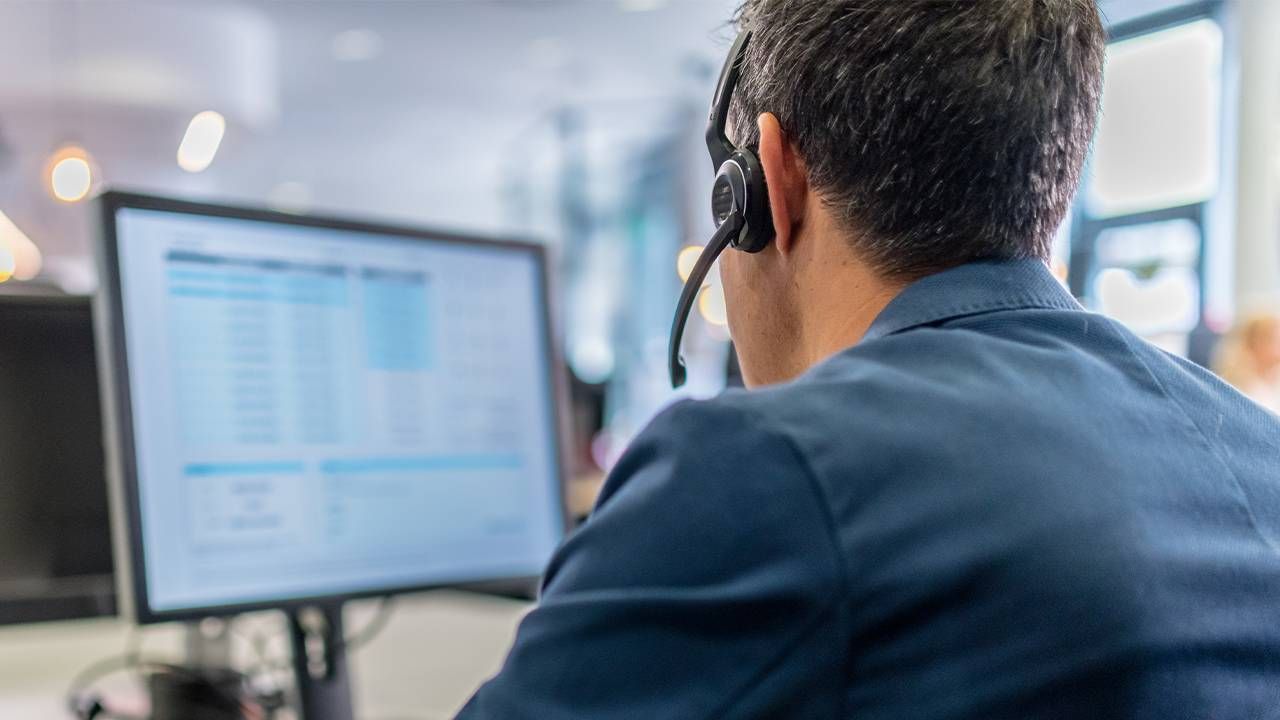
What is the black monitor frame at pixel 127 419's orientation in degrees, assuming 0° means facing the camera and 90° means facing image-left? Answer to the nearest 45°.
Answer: approximately 315°

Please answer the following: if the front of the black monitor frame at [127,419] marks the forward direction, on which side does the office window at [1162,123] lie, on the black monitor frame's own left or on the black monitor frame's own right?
on the black monitor frame's own left

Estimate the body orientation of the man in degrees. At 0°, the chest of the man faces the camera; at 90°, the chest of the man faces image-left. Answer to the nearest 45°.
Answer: approximately 135°

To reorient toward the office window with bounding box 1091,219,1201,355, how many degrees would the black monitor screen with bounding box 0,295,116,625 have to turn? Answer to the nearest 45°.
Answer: approximately 90° to its left

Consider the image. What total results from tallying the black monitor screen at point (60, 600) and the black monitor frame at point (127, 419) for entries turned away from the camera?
0

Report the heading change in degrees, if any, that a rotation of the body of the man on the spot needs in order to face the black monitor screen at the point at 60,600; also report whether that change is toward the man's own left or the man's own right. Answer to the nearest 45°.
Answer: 0° — they already face it

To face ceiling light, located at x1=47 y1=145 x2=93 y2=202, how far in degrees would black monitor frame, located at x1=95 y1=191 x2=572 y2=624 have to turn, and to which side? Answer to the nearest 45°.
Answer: approximately 135° to its left

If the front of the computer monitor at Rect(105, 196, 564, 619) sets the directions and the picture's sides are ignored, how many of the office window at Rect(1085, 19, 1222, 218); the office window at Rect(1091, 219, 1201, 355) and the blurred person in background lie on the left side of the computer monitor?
3

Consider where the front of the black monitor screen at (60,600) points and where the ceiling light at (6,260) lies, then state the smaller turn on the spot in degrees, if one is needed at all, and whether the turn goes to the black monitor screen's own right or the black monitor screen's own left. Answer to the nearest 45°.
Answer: approximately 135° to the black monitor screen's own left

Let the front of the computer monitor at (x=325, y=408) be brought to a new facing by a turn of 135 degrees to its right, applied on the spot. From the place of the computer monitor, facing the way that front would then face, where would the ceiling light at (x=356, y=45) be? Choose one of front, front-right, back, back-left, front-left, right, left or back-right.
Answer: right

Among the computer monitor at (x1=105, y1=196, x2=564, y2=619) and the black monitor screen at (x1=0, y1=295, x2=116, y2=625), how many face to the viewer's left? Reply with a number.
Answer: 0

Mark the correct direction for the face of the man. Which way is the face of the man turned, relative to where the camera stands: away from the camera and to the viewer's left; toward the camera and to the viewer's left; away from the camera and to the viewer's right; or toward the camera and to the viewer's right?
away from the camera and to the viewer's left

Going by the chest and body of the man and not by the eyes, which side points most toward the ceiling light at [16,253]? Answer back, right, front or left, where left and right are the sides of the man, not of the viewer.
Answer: front

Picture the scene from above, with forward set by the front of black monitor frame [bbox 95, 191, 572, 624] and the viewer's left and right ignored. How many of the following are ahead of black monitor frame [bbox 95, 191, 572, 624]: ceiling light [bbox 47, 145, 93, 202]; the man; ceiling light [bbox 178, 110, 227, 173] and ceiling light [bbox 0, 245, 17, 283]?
1
